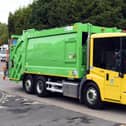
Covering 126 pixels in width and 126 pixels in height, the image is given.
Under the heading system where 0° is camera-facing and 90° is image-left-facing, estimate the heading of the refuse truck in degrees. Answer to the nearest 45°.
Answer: approximately 315°
